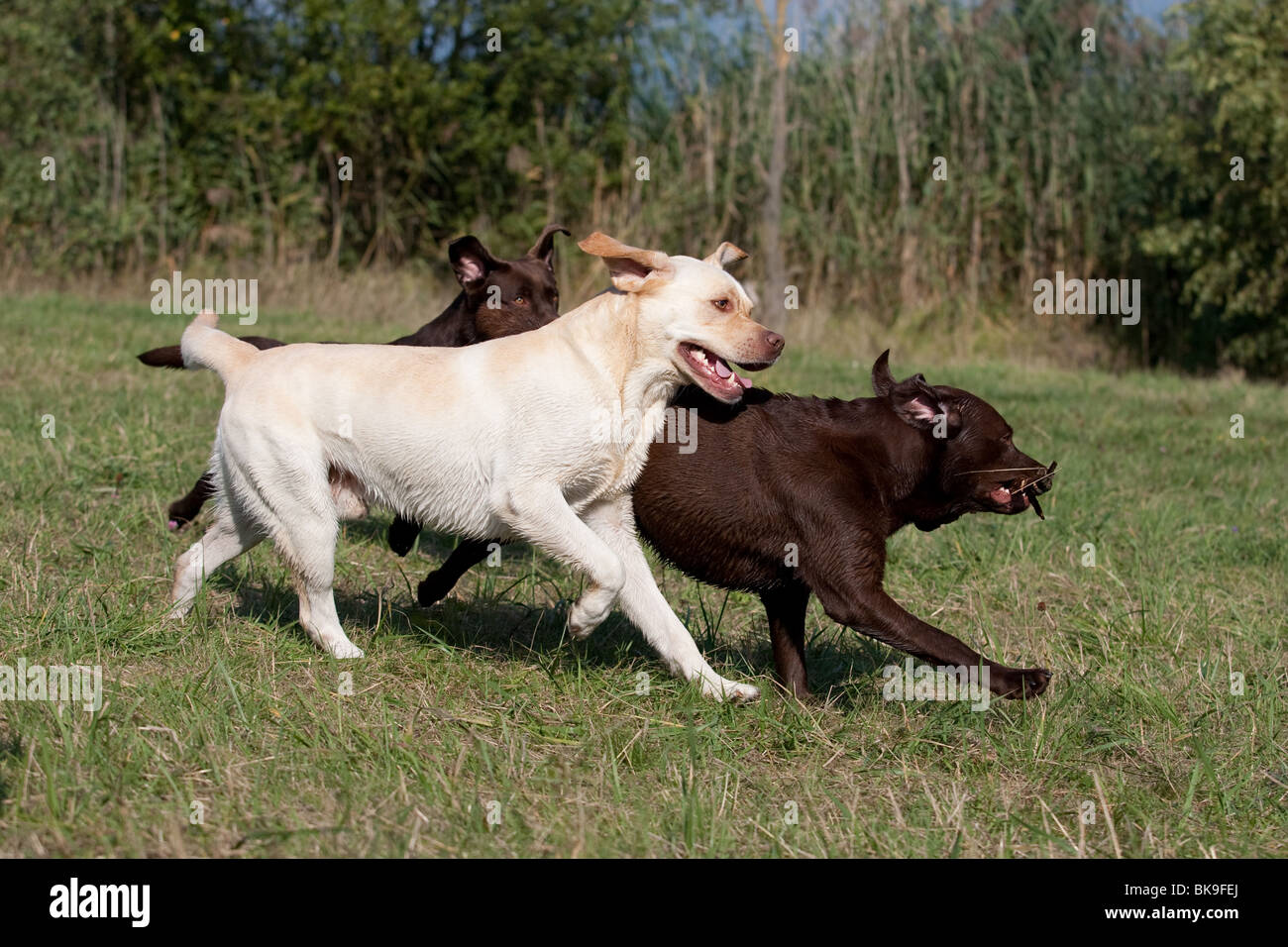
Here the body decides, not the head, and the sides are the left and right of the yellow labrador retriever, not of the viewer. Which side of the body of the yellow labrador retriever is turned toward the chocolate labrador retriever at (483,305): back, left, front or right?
left

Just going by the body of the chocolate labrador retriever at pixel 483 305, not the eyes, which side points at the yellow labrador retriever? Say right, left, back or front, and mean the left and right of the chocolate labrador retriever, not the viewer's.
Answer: right

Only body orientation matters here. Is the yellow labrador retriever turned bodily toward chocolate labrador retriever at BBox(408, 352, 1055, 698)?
yes

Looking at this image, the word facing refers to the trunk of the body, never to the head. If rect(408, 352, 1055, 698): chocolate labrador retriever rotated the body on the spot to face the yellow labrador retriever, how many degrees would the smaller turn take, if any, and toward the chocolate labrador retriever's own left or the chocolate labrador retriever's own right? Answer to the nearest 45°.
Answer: approximately 180°

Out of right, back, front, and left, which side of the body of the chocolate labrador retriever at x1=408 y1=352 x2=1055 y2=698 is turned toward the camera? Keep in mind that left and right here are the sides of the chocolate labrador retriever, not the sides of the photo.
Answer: right

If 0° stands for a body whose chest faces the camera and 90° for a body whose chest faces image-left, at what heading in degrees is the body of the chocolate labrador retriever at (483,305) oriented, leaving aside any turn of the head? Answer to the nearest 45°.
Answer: approximately 270°

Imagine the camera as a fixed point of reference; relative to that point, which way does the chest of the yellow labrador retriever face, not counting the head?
to the viewer's right
